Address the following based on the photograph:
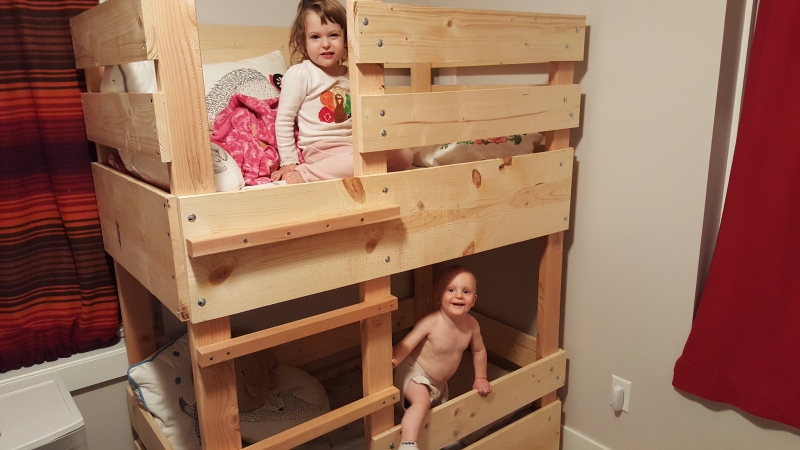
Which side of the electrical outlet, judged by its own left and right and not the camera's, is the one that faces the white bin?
front

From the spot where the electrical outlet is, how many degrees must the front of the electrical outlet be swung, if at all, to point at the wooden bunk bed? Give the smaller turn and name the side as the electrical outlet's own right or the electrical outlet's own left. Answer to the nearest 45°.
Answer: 0° — it already faces it

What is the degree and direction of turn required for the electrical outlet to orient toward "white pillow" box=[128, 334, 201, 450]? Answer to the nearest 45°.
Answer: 0° — it already faces it

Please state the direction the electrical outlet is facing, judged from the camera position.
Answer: facing the viewer and to the left of the viewer

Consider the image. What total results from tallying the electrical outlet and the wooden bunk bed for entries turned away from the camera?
0
